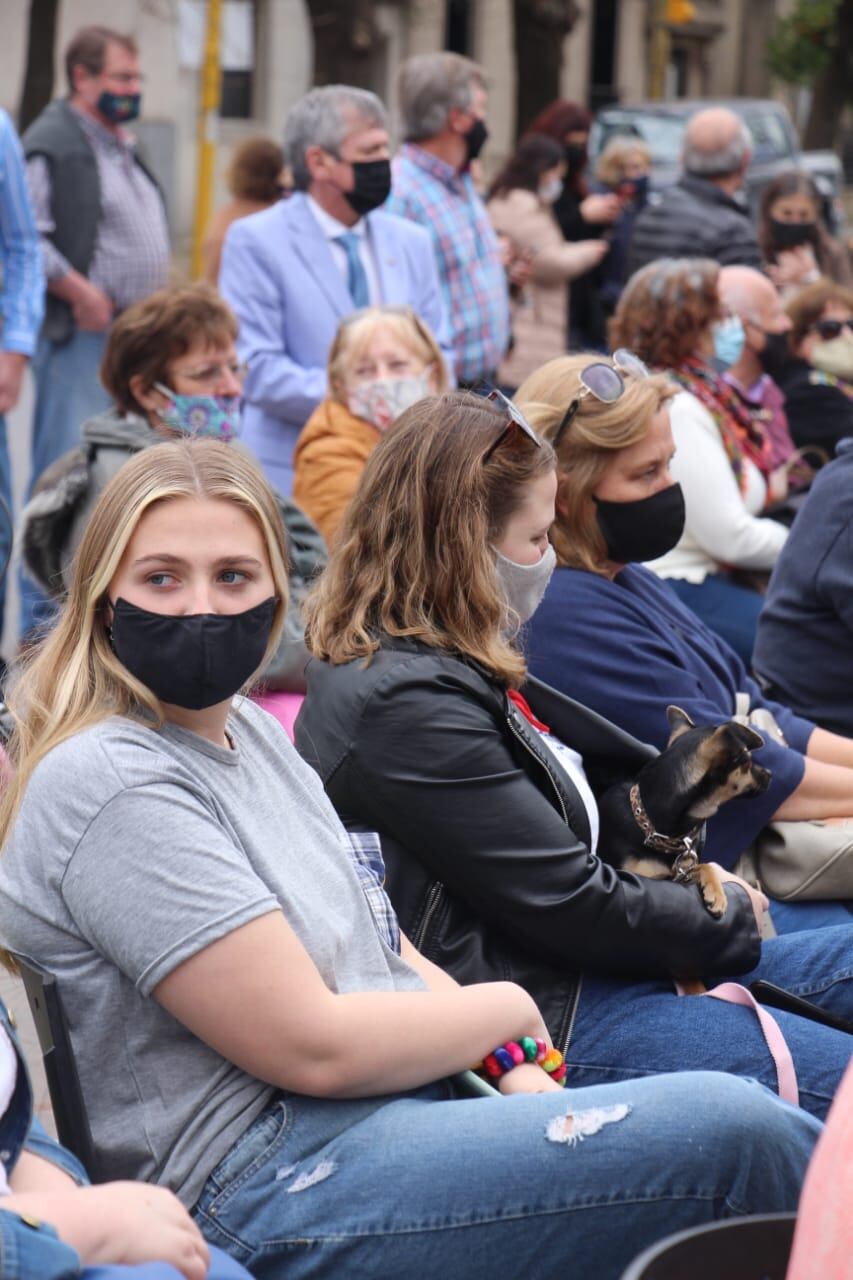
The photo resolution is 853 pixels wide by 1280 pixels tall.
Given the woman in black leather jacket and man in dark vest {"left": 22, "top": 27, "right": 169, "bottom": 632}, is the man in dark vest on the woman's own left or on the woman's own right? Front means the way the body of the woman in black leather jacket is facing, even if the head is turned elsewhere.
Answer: on the woman's own left

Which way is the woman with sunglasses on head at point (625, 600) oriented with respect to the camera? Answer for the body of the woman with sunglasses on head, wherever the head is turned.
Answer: to the viewer's right

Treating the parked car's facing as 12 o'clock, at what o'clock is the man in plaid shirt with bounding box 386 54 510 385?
The man in plaid shirt is roughly at 3 o'clock from the parked car.

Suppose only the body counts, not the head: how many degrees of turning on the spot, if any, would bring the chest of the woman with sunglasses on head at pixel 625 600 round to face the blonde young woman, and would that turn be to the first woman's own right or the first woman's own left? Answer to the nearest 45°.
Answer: approximately 90° to the first woman's own right

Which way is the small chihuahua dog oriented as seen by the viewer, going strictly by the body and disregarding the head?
to the viewer's right

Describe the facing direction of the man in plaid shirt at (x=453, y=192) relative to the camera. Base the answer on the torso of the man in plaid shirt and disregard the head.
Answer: to the viewer's right

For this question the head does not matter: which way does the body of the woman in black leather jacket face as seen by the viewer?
to the viewer's right

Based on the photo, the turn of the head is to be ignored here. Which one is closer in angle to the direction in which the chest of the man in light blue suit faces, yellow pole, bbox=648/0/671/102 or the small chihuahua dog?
the small chihuahua dog

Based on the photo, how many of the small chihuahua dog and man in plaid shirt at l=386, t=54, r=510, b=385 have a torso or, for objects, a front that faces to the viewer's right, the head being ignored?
2
